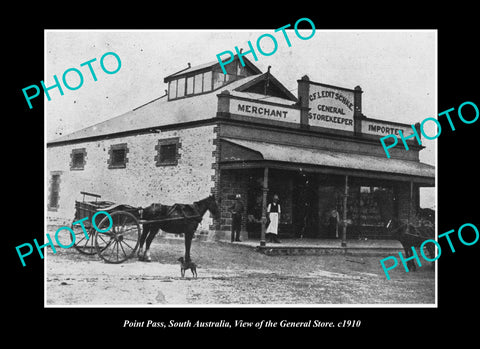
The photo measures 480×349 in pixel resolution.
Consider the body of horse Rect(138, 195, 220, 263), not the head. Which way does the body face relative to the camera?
to the viewer's right

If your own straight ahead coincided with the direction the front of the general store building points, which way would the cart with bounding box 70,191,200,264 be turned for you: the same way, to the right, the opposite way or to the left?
to the left

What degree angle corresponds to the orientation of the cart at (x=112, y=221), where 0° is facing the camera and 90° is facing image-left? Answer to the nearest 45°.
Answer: approximately 225°

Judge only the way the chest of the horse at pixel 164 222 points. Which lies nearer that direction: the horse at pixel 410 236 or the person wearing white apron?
the horse

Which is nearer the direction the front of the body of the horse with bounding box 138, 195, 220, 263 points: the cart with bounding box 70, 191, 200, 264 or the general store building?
the general store building

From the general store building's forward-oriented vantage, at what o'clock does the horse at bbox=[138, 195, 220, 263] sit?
The horse is roughly at 2 o'clock from the general store building.

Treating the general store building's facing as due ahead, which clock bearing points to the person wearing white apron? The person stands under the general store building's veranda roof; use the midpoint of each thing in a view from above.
The person wearing white apron is roughly at 1 o'clock from the general store building.

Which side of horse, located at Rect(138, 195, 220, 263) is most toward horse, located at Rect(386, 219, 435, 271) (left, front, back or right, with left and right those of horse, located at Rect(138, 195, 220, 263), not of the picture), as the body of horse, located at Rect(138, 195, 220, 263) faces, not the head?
front

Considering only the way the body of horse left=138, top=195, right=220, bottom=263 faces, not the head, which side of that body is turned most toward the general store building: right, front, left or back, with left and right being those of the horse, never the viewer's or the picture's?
left

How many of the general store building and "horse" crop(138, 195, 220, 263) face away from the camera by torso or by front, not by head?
0

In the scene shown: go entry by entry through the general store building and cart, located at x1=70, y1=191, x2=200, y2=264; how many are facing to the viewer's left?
0
